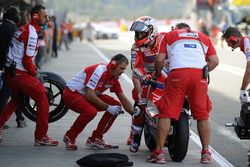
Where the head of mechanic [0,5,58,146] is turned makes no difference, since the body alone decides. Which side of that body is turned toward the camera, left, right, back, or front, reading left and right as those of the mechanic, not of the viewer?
right

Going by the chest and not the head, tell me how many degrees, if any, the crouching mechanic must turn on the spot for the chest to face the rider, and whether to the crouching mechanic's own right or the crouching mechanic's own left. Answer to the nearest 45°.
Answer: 0° — they already face them

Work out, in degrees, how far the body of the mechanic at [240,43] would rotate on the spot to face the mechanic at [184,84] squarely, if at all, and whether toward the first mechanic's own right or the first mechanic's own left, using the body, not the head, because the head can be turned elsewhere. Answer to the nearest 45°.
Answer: approximately 45° to the first mechanic's own left

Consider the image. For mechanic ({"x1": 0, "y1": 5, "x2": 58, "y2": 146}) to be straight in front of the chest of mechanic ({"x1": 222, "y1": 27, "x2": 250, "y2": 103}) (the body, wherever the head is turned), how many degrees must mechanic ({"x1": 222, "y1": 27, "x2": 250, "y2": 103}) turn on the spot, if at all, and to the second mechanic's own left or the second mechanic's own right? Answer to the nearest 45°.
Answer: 0° — they already face them

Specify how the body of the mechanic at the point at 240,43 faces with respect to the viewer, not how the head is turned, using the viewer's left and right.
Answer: facing to the left of the viewer

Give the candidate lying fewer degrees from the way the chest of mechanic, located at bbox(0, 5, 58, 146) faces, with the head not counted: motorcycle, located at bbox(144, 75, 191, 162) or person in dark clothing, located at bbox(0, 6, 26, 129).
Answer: the motorcycle

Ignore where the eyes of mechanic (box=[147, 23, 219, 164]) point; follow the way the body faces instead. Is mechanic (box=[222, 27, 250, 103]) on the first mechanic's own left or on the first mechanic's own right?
on the first mechanic's own right

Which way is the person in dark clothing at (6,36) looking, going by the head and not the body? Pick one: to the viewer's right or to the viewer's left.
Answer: to the viewer's right

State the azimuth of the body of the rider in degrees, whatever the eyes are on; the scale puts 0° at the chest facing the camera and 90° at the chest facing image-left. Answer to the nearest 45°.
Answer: approximately 45°
